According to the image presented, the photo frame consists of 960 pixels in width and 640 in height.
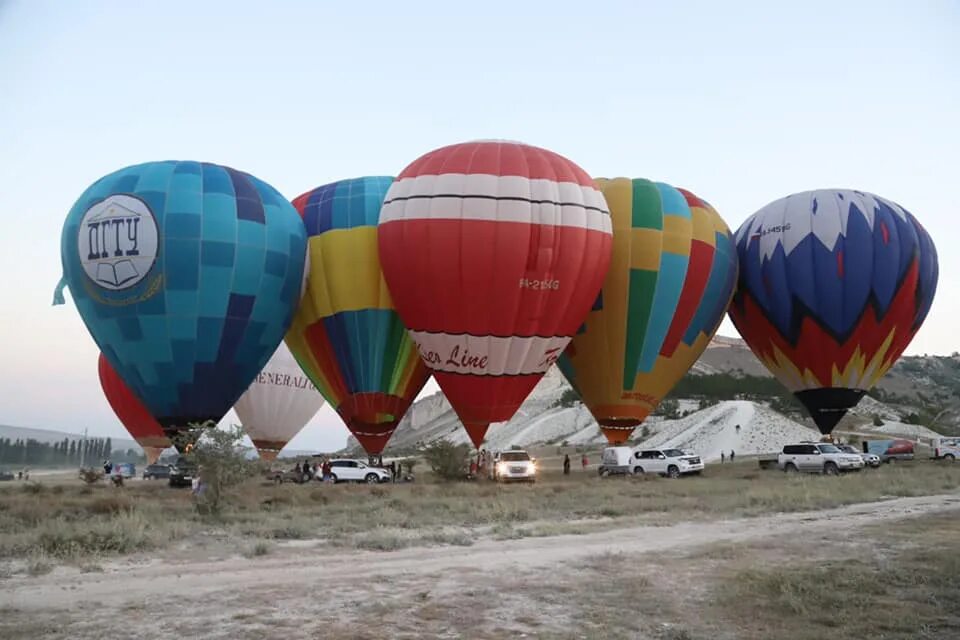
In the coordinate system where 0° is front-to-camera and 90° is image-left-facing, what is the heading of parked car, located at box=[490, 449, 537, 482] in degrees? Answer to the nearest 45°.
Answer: approximately 0°

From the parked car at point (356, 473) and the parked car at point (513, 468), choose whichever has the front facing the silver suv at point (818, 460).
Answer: the parked car at point (356, 473)

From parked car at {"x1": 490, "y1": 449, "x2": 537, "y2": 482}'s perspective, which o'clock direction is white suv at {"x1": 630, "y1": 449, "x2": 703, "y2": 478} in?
The white suv is roughly at 8 o'clock from the parked car.

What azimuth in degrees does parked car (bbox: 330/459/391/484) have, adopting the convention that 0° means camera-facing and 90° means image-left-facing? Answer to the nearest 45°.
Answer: approximately 270°

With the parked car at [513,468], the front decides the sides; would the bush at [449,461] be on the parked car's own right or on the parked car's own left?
on the parked car's own right

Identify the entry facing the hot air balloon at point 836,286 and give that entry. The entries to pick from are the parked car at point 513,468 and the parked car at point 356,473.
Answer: the parked car at point 356,473

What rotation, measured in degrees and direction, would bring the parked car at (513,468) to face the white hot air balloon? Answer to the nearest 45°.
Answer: approximately 135° to its right

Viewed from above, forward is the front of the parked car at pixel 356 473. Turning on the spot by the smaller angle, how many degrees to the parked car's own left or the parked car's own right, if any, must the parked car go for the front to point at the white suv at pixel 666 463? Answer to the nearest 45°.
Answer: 0° — it already faces it

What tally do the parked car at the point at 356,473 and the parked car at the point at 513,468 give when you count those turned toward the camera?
1

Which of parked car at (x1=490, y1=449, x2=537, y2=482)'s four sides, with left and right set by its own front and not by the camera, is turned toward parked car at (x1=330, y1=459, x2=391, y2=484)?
right

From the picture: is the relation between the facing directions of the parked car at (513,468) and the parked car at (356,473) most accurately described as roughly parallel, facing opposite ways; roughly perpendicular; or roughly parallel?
roughly perpendicular
